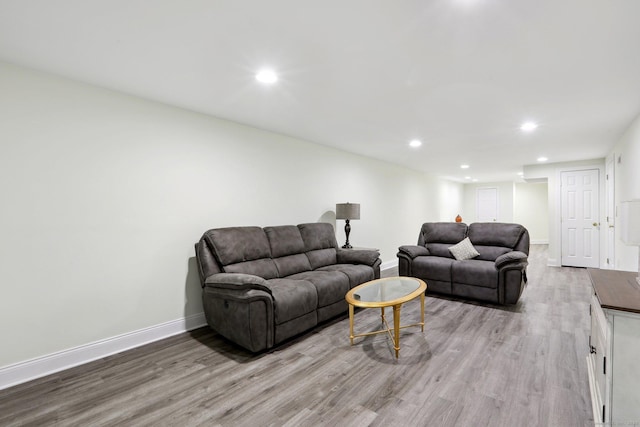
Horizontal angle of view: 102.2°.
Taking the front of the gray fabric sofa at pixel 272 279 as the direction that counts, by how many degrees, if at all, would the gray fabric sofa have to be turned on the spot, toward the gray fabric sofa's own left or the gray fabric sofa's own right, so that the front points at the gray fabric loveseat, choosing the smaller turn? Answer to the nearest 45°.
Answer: approximately 45° to the gray fabric sofa's own left

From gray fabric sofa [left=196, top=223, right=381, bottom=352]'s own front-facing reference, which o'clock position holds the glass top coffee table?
The glass top coffee table is roughly at 11 o'clock from the gray fabric sofa.

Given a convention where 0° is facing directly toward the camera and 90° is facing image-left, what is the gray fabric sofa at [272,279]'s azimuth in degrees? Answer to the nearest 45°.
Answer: approximately 315°

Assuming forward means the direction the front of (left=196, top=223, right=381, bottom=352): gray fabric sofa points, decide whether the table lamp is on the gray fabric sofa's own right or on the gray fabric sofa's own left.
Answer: on the gray fabric sofa's own left

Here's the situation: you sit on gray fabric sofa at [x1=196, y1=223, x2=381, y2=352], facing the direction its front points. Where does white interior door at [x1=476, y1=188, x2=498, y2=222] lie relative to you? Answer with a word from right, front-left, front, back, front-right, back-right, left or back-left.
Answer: left

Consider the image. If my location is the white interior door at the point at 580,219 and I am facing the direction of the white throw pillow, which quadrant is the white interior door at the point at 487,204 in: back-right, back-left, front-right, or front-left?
back-right

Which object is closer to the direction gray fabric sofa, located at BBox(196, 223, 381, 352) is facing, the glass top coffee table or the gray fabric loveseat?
the glass top coffee table

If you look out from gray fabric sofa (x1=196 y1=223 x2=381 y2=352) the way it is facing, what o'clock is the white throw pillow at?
The white throw pillow is roughly at 10 o'clock from the gray fabric sofa.
